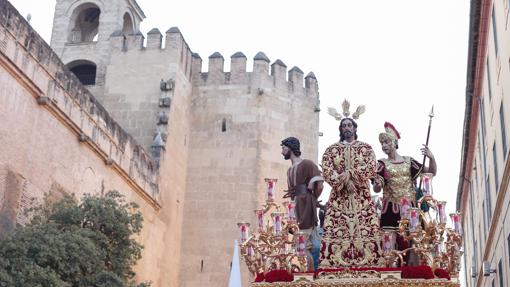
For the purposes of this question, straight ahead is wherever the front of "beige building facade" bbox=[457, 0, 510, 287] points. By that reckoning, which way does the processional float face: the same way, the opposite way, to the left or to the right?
to the left

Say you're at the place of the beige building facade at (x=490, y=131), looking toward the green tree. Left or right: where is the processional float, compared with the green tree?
left

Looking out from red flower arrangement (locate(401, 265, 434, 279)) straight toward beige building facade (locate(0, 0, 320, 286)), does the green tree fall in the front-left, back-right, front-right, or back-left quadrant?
front-left

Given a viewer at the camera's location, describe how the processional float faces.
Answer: facing the viewer

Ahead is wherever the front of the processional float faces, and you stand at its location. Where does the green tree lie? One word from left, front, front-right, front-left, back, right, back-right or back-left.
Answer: back-right

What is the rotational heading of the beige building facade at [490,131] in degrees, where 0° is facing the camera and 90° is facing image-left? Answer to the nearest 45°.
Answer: approximately 90°

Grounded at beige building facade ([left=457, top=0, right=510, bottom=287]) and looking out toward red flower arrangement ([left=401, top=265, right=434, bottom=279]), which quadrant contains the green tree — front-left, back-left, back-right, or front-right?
front-right

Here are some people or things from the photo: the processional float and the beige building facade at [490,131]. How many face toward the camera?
1
